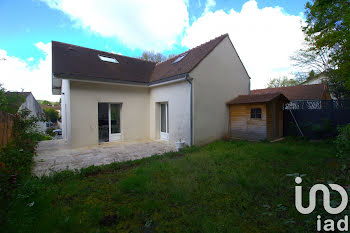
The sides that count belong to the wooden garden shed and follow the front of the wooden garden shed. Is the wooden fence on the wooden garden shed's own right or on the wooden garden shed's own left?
on the wooden garden shed's own right

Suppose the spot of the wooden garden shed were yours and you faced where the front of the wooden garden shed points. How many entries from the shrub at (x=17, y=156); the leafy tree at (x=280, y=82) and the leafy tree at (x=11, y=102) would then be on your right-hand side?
2

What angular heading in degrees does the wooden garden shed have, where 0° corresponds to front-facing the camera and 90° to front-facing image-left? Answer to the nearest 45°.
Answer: approximately 315°

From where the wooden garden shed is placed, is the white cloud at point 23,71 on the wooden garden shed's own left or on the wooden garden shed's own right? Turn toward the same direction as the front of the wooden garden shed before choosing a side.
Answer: on the wooden garden shed's own right

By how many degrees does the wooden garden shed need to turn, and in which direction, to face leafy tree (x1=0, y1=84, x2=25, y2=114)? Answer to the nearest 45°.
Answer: approximately 90° to its right

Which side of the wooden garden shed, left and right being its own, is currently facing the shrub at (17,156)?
right

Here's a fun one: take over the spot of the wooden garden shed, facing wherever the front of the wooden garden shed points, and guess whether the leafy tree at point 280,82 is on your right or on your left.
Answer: on your left
